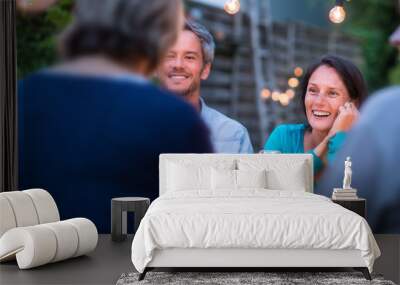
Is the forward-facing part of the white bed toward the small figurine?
no

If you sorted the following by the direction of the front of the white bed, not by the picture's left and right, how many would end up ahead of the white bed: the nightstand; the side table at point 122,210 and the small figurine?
0

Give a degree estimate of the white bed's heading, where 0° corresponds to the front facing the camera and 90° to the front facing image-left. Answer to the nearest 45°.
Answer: approximately 0°

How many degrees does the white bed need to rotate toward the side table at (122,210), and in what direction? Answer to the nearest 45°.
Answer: approximately 135° to its right

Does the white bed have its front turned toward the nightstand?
no

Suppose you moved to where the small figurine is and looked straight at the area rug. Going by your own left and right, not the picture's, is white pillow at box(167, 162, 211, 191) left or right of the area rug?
right
